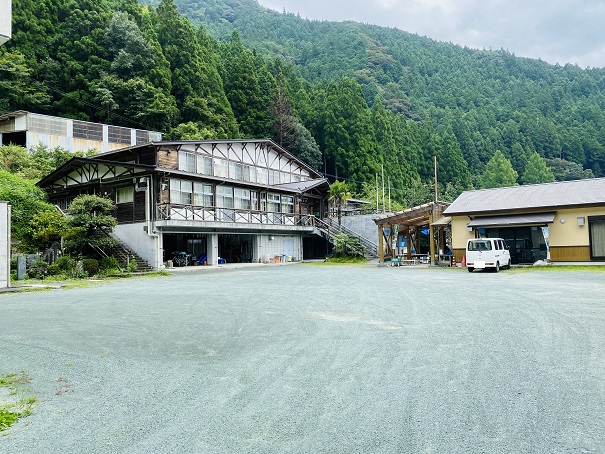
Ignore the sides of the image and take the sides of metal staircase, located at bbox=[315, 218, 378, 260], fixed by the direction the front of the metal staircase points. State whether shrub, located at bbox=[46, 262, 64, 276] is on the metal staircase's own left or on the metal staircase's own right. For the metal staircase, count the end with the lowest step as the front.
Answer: on the metal staircase's own right

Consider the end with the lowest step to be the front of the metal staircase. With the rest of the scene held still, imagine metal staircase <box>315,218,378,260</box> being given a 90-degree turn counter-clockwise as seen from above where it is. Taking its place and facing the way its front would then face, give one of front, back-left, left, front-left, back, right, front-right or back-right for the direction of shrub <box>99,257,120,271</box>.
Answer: back-left

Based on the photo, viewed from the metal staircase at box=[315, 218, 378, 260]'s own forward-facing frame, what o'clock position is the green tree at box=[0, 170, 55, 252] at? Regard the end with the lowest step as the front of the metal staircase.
The green tree is roughly at 5 o'clock from the metal staircase.

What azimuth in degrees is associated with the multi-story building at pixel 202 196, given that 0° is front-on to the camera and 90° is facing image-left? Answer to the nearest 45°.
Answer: approximately 315°

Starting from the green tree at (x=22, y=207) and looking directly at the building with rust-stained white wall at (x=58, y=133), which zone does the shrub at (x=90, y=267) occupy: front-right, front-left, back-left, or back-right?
back-right

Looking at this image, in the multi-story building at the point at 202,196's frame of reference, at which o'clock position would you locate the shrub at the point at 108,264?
The shrub is roughly at 3 o'clock from the multi-story building.

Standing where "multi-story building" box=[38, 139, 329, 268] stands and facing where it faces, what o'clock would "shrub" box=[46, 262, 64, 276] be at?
The shrub is roughly at 3 o'clock from the multi-story building.

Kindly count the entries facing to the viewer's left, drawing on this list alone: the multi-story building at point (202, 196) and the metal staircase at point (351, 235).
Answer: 0

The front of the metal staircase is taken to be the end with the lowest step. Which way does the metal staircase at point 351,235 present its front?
to the viewer's right
